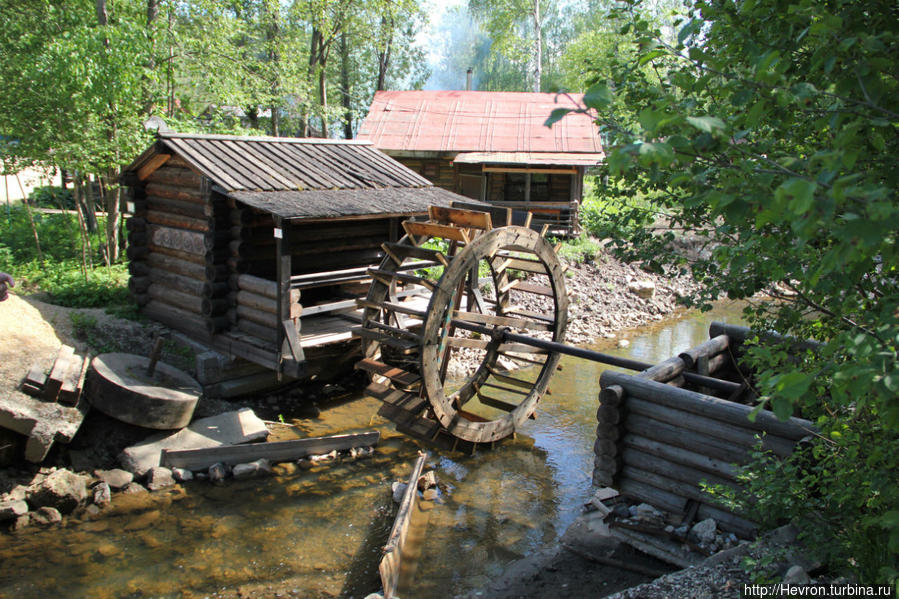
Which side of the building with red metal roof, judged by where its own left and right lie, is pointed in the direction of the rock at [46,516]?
front

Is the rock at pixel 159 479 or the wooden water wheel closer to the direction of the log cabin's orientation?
the wooden water wheel

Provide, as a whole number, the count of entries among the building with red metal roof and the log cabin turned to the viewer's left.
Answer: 0

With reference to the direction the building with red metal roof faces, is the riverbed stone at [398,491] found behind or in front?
in front

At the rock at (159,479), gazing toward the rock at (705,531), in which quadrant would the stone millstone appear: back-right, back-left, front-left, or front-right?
back-left

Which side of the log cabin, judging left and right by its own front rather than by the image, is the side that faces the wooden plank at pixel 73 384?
right

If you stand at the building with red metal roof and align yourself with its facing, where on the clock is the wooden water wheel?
The wooden water wheel is roughly at 12 o'clock from the building with red metal roof.

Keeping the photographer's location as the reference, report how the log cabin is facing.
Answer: facing the viewer and to the right of the viewer

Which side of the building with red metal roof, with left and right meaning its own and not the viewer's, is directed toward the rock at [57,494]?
front

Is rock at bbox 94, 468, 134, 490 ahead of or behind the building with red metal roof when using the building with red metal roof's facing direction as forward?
ahead

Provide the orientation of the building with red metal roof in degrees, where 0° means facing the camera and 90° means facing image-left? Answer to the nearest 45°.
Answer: approximately 0°

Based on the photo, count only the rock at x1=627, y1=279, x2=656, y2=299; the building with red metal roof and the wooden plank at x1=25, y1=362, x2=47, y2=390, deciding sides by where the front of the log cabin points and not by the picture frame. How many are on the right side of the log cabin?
1
